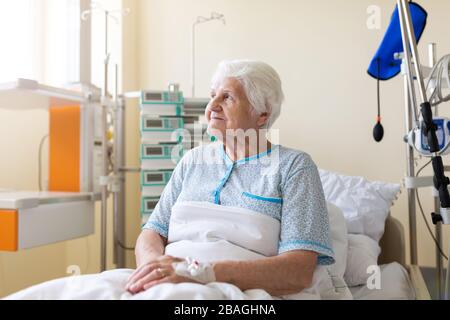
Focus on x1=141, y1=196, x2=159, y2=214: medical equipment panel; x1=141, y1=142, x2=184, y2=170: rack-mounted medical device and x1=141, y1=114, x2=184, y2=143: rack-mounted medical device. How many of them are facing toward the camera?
3

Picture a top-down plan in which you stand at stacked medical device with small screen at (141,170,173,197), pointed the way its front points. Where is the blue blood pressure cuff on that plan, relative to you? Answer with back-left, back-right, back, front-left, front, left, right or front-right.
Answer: front-left

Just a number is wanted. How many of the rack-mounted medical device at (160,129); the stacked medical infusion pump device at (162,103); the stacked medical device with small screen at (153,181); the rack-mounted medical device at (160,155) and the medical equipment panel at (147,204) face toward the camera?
5

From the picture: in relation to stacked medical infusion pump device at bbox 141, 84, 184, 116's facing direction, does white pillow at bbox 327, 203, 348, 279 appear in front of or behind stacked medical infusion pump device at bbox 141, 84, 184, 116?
in front

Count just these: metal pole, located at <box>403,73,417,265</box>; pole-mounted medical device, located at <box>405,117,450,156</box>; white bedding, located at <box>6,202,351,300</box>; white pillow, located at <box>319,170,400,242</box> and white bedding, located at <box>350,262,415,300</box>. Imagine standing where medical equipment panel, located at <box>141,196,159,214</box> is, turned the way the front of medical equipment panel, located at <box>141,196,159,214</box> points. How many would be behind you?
0

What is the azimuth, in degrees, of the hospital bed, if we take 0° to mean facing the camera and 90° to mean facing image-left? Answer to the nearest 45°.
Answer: approximately 45°

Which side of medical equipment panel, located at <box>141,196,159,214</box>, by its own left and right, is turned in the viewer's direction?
front

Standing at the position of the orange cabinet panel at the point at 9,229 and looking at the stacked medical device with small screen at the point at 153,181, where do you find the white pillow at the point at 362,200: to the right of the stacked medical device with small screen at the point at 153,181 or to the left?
right

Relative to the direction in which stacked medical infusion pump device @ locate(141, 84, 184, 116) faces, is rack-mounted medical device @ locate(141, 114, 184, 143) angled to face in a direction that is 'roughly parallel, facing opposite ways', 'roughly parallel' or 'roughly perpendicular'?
roughly parallel

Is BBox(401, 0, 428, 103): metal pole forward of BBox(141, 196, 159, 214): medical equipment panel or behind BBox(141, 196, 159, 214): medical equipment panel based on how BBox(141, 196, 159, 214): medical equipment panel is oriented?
forward

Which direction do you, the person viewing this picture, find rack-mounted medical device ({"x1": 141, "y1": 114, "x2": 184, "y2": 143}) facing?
facing the viewer

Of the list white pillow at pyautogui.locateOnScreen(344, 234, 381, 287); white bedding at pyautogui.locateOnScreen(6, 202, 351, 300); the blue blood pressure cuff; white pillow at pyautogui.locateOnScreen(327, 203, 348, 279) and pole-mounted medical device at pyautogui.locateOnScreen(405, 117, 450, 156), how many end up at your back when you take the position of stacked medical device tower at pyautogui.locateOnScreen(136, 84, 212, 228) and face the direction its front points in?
0

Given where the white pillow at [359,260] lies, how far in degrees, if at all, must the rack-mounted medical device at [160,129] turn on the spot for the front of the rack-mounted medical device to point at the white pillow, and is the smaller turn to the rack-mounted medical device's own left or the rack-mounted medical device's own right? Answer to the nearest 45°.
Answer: approximately 45° to the rack-mounted medical device's own left

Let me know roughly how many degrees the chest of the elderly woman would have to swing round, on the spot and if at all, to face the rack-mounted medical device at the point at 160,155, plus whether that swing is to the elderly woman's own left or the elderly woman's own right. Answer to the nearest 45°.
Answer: approximately 135° to the elderly woman's own right

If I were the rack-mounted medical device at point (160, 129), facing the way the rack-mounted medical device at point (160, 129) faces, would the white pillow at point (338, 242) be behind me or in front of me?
in front

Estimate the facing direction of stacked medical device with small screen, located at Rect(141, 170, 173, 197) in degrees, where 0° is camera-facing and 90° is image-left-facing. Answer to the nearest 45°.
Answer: approximately 0°

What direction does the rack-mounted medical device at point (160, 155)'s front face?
toward the camera
